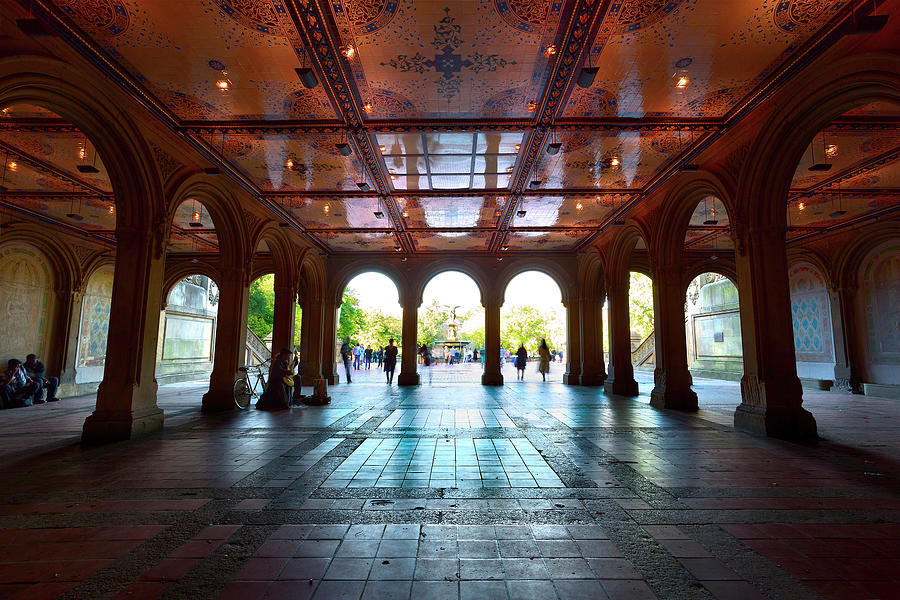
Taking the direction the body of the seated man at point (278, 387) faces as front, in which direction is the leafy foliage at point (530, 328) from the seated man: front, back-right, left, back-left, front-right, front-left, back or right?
front-left

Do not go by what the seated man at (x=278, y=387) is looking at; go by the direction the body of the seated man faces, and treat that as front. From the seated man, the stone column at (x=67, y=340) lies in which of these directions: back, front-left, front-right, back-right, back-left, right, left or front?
back-left

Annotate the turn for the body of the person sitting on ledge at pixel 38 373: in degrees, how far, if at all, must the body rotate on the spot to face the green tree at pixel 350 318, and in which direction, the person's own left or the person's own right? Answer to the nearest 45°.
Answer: approximately 45° to the person's own left

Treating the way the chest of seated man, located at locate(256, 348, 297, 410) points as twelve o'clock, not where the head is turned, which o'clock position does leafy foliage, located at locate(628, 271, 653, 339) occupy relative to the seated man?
The leafy foliage is roughly at 11 o'clock from the seated man.

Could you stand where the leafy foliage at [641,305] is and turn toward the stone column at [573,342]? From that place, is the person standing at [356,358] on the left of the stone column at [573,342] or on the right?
right

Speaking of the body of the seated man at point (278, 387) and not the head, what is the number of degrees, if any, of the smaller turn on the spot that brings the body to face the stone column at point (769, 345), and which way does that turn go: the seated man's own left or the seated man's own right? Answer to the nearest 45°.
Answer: approximately 45° to the seated man's own right

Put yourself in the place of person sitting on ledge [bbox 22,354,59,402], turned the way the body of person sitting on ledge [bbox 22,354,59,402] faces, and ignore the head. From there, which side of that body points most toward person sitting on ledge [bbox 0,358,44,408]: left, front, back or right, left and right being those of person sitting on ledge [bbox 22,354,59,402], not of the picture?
right

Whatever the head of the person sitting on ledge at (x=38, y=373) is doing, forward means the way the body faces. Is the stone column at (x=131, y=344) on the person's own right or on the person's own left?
on the person's own right

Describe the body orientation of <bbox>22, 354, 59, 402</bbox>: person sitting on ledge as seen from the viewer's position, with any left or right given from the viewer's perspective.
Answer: facing to the right of the viewer
